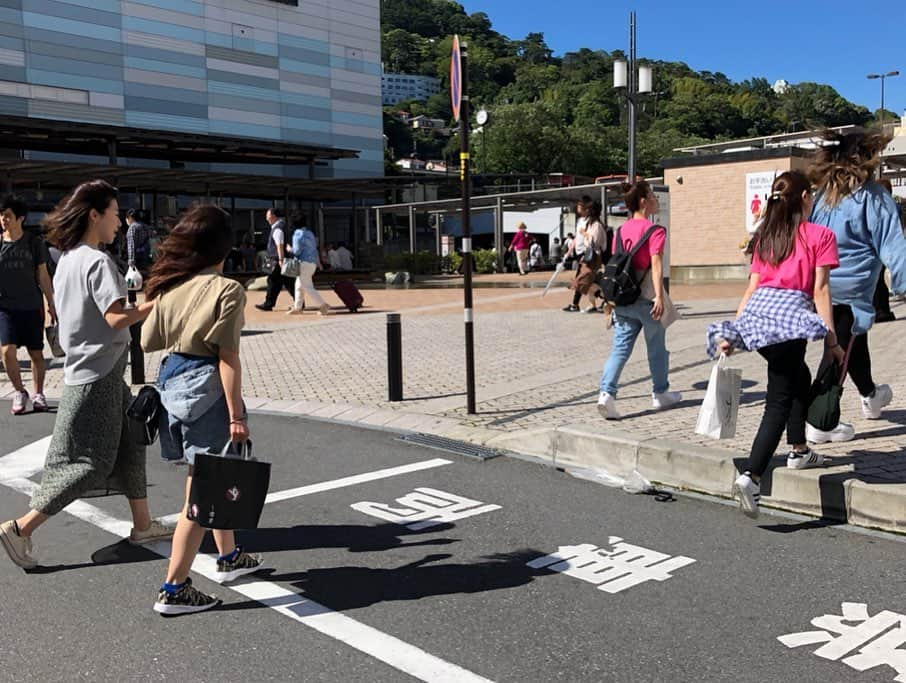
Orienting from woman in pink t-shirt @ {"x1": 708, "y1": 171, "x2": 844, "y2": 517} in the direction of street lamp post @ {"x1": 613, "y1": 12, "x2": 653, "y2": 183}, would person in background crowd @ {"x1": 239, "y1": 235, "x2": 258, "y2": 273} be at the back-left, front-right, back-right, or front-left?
front-left

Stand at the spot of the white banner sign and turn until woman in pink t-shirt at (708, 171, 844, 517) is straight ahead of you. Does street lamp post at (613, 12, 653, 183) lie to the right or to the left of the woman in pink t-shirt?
right

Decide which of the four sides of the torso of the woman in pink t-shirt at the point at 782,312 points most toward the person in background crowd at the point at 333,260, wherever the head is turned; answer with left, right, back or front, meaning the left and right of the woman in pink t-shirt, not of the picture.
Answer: left

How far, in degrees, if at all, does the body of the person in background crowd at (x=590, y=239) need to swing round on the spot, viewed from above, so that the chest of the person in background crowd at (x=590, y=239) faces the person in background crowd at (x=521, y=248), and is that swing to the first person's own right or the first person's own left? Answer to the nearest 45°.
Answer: approximately 90° to the first person's own right

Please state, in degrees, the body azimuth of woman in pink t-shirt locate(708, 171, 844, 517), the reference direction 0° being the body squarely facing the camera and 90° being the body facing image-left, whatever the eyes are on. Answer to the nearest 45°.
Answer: approximately 225°

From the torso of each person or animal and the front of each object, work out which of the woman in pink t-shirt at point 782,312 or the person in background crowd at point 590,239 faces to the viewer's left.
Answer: the person in background crowd

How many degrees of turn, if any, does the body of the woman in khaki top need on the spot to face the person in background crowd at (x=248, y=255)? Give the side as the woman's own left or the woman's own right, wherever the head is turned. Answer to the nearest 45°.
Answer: approximately 45° to the woman's own left

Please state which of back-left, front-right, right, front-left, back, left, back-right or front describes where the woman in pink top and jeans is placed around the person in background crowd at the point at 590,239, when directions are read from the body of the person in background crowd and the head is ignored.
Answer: left

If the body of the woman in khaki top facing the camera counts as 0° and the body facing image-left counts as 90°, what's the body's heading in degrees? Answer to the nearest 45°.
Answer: approximately 225°

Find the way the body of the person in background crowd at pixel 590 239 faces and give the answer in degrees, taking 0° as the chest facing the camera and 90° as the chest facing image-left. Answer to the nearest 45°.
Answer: approximately 90°

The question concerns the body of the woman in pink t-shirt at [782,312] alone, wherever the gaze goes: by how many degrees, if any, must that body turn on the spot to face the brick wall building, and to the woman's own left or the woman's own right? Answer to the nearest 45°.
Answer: approximately 45° to the woman's own left

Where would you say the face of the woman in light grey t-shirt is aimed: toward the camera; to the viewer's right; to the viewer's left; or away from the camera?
to the viewer's right

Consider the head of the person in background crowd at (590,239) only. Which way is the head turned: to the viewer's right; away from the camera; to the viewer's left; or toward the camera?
to the viewer's left

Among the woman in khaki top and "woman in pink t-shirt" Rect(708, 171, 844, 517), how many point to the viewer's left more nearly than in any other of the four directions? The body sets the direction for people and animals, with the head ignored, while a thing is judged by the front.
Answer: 0
